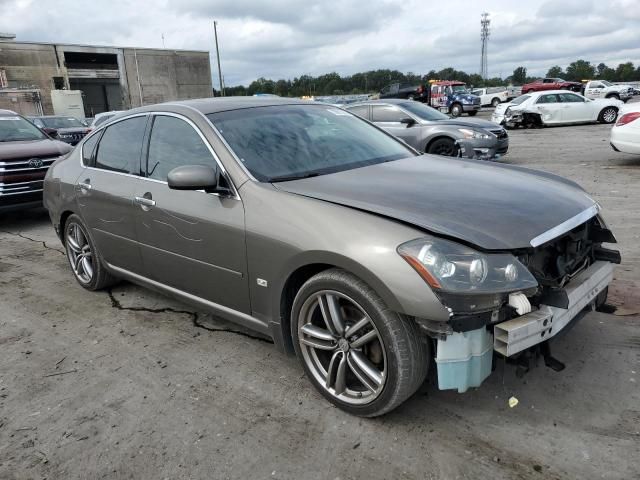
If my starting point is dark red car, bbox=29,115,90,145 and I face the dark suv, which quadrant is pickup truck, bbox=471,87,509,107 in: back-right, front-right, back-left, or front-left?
back-left

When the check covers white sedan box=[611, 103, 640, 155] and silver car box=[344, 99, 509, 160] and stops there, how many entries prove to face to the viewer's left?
0

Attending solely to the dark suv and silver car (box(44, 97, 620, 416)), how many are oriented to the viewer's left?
0

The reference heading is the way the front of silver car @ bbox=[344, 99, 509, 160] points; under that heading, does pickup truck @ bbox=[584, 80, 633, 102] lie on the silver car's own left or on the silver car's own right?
on the silver car's own left

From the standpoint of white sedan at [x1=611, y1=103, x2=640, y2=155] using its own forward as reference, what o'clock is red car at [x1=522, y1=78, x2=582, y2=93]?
The red car is roughly at 10 o'clock from the white sedan.

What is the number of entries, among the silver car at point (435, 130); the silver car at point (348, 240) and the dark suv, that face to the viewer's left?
0

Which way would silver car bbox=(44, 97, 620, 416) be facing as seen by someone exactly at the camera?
facing the viewer and to the right of the viewer

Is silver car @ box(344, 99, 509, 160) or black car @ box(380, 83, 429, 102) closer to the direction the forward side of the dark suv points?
the silver car

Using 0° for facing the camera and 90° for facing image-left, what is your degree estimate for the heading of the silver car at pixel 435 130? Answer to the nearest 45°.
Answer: approximately 315°

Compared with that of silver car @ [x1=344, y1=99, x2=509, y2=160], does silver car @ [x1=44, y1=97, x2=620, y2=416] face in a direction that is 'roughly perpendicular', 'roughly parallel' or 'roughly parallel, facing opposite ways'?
roughly parallel

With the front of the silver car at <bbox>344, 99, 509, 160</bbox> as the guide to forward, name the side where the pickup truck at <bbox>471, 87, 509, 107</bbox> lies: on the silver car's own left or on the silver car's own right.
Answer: on the silver car's own left
